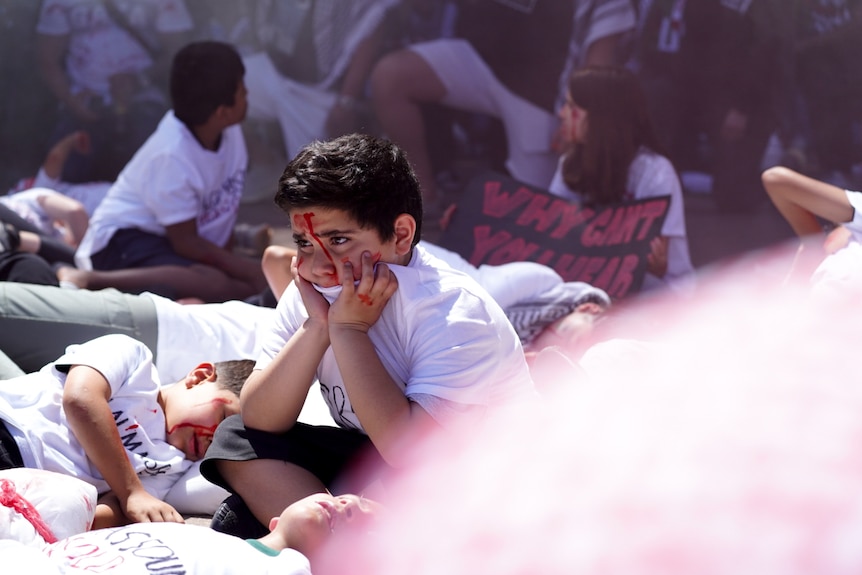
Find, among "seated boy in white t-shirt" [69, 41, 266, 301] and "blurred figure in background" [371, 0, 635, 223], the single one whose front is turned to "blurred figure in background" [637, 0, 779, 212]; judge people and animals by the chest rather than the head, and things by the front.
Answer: the seated boy in white t-shirt

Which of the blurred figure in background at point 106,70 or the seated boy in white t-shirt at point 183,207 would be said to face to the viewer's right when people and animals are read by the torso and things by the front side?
the seated boy in white t-shirt

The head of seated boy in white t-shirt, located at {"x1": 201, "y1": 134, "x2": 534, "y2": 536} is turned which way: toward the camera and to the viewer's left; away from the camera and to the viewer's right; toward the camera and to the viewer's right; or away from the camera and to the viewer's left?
toward the camera and to the viewer's left

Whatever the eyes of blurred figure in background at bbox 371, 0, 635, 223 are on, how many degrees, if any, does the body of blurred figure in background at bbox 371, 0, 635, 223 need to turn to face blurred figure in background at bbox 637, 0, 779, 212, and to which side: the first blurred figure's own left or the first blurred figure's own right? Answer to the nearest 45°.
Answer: approximately 90° to the first blurred figure's own left

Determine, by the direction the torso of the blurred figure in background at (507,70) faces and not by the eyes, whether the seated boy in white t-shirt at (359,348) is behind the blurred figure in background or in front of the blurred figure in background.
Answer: in front

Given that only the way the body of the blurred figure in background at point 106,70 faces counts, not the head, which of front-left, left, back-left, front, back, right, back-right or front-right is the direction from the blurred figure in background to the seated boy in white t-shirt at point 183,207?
front

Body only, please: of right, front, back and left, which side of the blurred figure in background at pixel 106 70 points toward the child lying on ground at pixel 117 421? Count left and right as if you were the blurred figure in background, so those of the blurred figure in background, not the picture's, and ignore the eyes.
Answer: front

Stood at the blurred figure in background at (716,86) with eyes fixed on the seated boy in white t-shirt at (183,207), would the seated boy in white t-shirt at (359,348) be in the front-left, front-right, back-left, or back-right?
front-left

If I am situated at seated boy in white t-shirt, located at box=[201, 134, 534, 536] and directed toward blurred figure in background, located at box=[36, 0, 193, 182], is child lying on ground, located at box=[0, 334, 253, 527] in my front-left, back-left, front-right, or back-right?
front-left

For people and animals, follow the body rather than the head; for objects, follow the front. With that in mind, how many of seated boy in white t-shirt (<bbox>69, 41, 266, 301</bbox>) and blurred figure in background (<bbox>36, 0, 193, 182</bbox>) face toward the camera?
1

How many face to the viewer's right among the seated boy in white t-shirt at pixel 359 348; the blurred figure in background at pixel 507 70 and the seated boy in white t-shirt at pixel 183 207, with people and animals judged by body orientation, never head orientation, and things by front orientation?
1

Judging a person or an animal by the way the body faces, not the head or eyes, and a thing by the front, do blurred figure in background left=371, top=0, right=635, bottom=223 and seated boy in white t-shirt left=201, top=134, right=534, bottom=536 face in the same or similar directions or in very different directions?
same or similar directions

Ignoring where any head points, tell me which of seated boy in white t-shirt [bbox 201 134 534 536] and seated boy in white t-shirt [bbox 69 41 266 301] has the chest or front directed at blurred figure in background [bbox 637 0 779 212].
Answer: seated boy in white t-shirt [bbox 69 41 266 301]

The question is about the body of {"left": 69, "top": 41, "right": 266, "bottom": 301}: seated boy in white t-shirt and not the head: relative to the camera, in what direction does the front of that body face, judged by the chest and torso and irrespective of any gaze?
to the viewer's right

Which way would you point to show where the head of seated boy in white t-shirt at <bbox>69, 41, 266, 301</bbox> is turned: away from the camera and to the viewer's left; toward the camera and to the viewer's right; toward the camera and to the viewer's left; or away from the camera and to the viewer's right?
away from the camera and to the viewer's right

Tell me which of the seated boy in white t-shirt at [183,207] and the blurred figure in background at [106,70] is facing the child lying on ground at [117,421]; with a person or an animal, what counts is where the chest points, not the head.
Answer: the blurred figure in background

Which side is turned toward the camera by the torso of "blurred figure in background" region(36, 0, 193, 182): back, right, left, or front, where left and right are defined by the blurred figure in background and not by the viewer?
front

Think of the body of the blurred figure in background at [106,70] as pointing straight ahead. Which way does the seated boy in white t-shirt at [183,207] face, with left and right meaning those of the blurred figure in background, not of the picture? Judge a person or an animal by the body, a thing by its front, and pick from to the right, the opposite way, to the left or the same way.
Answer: to the left

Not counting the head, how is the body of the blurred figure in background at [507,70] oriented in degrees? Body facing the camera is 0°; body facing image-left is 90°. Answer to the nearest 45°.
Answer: approximately 45°
